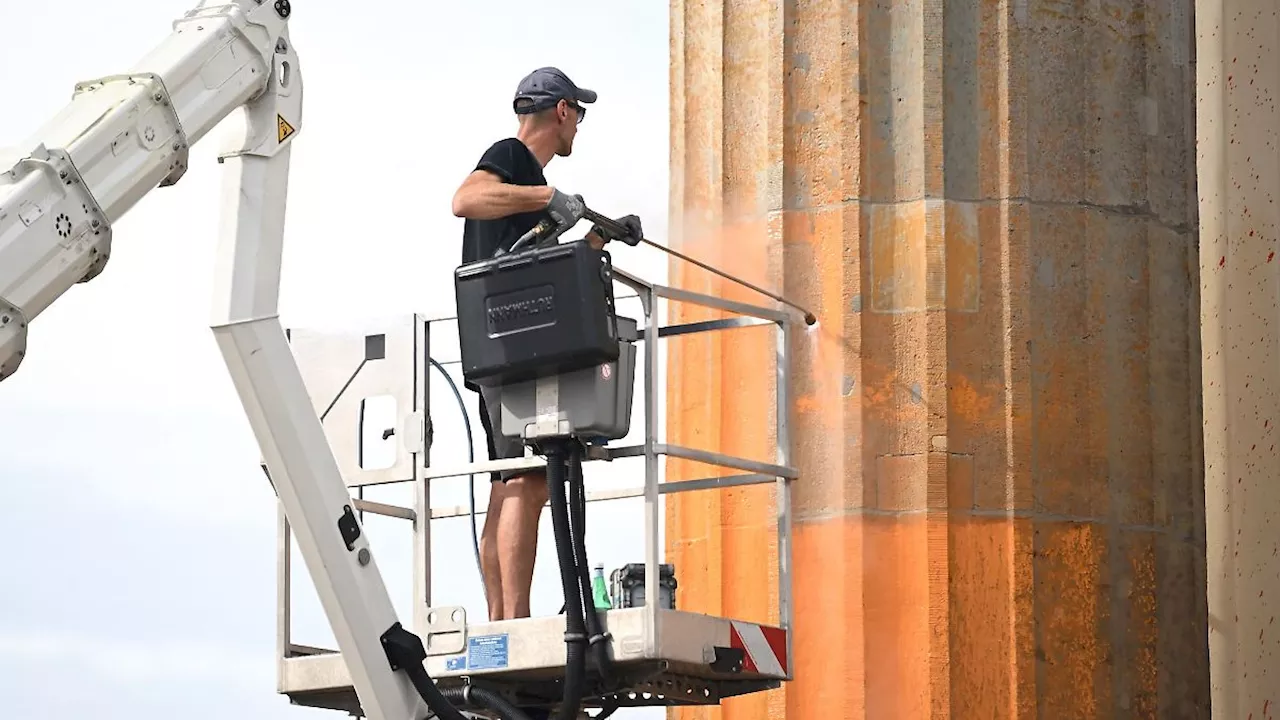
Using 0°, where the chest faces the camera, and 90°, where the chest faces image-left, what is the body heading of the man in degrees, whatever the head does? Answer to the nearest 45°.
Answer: approximately 270°

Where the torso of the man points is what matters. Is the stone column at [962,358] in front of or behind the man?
in front
